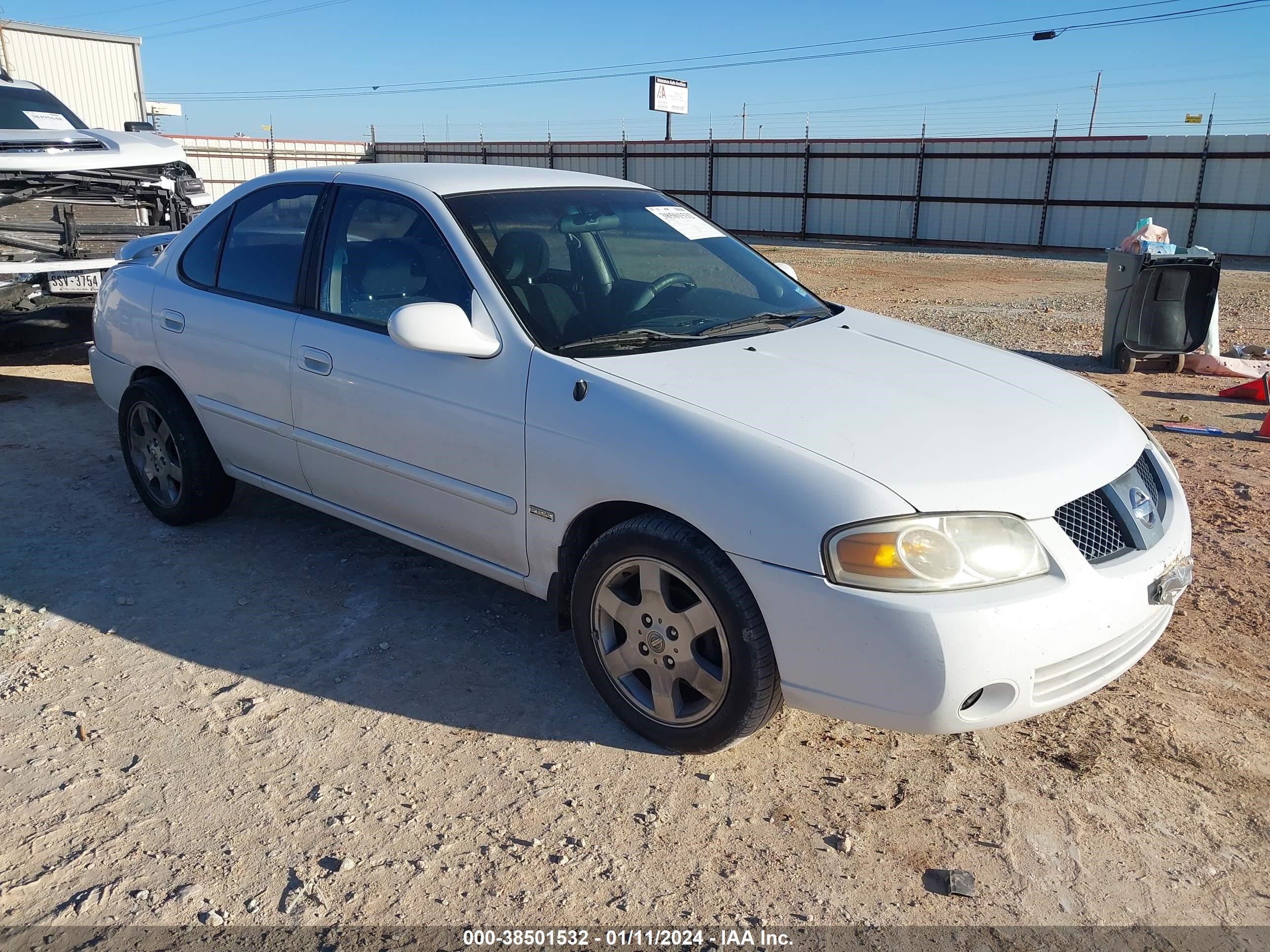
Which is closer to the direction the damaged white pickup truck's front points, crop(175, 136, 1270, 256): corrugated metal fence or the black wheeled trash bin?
the black wheeled trash bin

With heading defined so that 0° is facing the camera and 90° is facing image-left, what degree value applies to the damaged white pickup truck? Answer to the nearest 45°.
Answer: approximately 0°

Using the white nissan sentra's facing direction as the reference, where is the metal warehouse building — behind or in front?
behind

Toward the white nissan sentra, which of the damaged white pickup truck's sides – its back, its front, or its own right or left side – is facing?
front

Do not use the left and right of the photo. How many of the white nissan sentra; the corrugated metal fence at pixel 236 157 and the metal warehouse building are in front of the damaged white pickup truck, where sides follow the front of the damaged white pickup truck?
1

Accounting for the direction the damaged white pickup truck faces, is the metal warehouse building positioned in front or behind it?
behind

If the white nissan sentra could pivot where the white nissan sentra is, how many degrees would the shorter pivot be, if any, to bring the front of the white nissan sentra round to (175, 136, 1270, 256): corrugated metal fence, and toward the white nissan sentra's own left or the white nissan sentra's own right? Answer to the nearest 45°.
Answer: approximately 135° to the white nissan sentra's own left

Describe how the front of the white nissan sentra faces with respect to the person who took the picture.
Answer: facing the viewer and to the right of the viewer

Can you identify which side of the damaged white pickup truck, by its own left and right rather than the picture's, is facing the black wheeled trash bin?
left

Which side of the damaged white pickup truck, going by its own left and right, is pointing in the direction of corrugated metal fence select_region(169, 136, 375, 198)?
back

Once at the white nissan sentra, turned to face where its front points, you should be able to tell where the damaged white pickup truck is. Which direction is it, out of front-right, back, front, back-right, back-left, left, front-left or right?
back

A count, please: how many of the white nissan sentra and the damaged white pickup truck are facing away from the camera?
0
